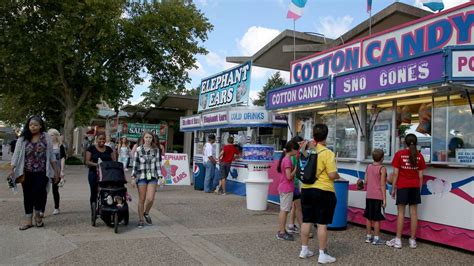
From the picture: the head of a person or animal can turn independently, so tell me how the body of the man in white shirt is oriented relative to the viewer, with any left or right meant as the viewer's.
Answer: facing to the right of the viewer

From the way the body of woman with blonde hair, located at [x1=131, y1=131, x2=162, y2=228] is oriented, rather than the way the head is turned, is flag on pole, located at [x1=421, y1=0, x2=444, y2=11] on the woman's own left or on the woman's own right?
on the woman's own left

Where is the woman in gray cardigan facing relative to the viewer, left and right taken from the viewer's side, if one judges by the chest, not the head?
facing the viewer

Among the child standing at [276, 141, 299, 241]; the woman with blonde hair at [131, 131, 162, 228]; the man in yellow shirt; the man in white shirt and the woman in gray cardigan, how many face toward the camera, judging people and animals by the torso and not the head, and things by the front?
2

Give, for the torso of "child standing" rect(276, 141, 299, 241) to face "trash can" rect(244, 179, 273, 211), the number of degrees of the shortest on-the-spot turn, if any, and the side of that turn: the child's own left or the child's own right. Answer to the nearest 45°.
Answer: approximately 90° to the child's own left

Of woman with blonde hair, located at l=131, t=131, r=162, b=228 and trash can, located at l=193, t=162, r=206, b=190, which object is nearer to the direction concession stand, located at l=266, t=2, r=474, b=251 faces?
the woman with blonde hair

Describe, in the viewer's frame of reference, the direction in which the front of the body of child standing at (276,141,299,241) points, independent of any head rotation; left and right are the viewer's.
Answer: facing to the right of the viewer

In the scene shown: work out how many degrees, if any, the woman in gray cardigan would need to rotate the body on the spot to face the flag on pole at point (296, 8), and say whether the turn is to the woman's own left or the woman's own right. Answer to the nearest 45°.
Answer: approximately 90° to the woman's own left

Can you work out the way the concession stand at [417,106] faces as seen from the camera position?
facing the viewer and to the left of the viewer

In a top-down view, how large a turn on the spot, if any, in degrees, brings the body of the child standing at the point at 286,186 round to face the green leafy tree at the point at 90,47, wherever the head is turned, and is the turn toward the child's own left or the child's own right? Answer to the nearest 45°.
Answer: approximately 135° to the child's own left

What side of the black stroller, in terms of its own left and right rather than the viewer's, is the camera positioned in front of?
front

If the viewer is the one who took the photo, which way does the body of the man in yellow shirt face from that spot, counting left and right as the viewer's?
facing away from the viewer and to the right of the viewer
